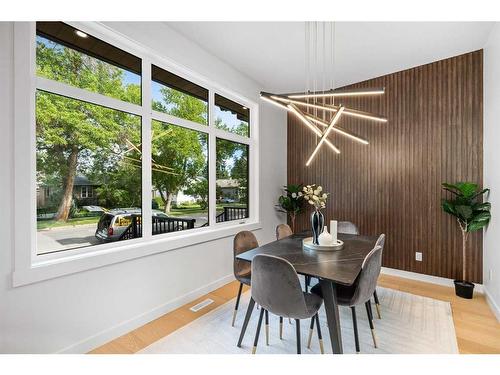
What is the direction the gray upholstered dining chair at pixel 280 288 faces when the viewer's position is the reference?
facing away from the viewer and to the right of the viewer

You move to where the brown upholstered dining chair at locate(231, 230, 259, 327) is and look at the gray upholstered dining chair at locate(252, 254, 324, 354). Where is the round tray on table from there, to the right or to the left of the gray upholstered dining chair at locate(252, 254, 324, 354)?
left

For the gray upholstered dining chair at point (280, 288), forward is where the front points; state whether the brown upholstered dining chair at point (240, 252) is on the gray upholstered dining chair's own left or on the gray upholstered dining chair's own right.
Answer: on the gray upholstered dining chair's own left
